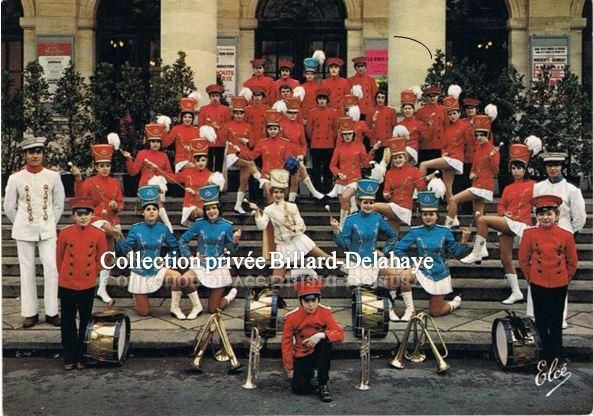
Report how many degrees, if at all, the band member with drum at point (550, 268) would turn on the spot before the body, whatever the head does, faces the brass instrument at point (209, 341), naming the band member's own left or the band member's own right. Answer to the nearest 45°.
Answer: approximately 90° to the band member's own right

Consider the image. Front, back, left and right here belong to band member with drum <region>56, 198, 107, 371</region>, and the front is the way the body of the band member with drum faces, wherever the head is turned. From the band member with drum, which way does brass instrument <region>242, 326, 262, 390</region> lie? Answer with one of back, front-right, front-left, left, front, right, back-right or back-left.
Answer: front-left

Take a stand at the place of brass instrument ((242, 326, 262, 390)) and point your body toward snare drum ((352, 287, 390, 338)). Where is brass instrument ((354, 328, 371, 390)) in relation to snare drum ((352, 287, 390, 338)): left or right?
right

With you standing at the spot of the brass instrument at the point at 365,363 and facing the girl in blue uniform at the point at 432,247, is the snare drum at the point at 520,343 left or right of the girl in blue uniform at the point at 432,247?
right

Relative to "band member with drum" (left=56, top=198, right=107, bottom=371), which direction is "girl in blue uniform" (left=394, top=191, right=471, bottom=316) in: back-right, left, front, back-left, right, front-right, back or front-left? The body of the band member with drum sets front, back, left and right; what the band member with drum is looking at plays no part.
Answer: left

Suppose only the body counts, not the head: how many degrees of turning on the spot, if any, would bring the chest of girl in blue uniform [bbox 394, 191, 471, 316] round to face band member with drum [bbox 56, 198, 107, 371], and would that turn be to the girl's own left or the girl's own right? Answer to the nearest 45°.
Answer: approximately 45° to the girl's own right

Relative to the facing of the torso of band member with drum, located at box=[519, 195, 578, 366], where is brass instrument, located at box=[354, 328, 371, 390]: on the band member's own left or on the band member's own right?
on the band member's own right

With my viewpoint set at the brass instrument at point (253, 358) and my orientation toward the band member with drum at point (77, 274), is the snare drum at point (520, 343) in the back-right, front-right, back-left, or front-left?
back-right

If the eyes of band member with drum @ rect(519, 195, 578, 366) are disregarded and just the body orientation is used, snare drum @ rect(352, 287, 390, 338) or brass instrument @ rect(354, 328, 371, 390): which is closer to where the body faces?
the brass instrument

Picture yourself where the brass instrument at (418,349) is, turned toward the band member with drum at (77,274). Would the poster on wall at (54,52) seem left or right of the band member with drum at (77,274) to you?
right
